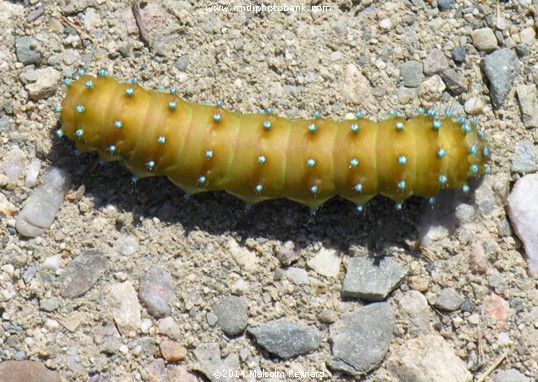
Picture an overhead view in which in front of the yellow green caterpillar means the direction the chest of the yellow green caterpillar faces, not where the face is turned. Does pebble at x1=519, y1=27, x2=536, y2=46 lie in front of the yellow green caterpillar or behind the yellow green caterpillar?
in front

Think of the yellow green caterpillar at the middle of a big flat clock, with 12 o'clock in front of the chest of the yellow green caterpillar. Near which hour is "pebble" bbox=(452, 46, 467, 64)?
The pebble is roughly at 11 o'clock from the yellow green caterpillar.

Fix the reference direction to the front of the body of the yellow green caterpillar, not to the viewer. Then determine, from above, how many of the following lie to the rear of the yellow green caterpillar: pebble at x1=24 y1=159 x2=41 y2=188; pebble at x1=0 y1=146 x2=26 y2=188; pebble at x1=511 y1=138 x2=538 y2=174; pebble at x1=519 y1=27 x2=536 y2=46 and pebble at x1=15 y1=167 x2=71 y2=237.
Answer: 3

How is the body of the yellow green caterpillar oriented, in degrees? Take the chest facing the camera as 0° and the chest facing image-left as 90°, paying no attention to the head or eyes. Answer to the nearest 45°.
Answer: approximately 270°

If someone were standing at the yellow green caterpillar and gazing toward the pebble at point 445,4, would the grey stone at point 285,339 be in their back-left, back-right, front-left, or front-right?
back-right

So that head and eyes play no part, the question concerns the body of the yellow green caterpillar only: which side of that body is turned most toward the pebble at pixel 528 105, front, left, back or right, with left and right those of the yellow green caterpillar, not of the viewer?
front

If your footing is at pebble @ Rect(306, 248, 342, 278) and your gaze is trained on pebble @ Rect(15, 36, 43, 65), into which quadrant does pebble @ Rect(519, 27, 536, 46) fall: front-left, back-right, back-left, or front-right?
back-right
